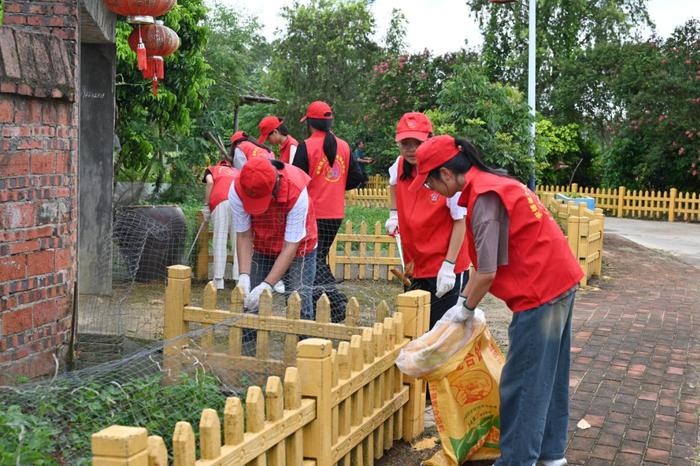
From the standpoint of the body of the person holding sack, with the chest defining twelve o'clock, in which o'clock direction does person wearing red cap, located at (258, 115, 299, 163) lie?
The person wearing red cap is roughly at 2 o'clock from the person holding sack.

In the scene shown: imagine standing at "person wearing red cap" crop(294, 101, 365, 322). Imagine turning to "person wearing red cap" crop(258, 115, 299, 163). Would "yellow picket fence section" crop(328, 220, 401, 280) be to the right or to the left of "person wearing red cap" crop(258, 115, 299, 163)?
right

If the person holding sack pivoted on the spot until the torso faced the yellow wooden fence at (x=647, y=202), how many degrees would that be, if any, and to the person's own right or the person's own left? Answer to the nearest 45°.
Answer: approximately 90° to the person's own right

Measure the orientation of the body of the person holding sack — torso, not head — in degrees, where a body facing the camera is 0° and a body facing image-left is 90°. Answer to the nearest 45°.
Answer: approximately 90°
